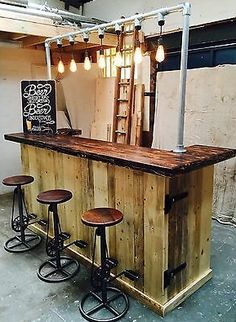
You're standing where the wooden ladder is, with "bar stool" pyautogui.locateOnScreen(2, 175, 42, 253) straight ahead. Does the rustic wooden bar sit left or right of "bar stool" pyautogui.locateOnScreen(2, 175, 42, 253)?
left

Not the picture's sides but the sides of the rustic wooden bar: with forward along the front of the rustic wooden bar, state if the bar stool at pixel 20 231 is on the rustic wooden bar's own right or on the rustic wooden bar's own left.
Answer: on the rustic wooden bar's own right

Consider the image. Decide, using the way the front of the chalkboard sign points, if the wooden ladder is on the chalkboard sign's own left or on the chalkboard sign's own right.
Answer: on the chalkboard sign's own left

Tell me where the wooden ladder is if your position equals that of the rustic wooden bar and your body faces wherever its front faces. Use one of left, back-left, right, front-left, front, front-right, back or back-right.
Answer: back-right

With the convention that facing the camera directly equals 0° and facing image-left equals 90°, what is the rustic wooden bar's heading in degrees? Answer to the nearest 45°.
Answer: approximately 45°

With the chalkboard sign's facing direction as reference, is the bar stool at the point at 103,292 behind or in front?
in front

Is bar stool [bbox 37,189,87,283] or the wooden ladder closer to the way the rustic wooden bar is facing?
the bar stool
